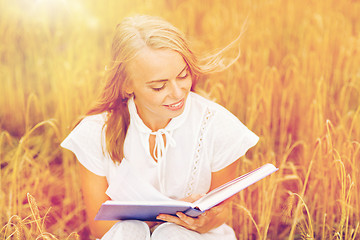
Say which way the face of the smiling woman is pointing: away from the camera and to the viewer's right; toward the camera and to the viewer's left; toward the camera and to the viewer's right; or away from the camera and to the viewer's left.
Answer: toward the camera and to the viewer's right

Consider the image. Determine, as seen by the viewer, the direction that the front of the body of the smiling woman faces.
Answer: toward the camera
